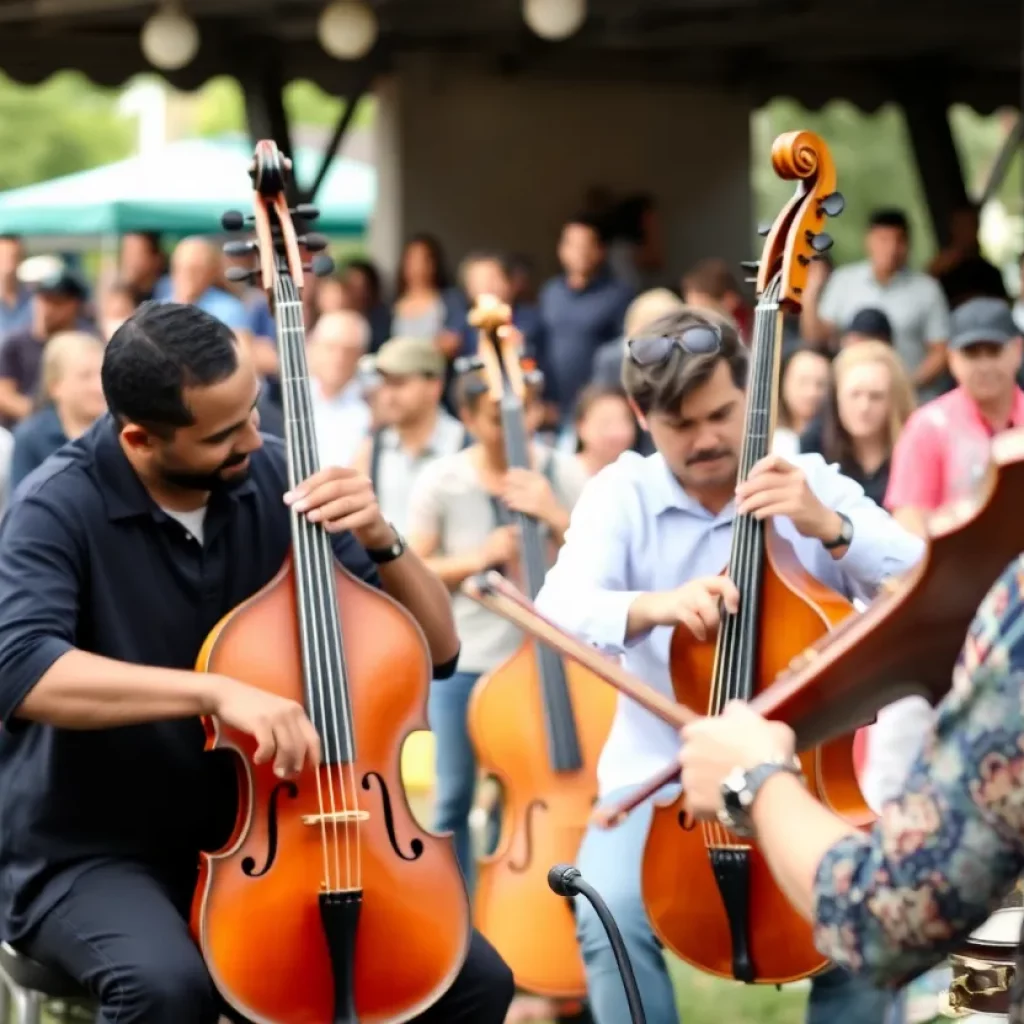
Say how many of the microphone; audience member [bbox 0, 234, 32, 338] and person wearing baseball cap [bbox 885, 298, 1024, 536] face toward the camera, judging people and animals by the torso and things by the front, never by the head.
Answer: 2

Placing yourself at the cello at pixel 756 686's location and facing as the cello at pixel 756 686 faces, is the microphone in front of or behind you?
in front

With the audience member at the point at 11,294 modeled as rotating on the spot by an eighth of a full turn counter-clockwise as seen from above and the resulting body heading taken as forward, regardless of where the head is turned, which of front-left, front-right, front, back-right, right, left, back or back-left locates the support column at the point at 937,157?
front-left

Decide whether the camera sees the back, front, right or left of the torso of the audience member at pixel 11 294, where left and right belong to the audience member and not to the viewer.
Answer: front

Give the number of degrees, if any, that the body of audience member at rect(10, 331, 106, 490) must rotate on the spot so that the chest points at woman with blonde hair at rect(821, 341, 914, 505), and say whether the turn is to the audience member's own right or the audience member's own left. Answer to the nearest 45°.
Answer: approximately 45° to the audience member's own left

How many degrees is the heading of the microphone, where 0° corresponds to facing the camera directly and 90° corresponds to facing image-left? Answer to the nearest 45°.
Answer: approximately 135°

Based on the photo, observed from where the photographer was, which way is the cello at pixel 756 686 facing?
facing the viewer and to the left of the viewer

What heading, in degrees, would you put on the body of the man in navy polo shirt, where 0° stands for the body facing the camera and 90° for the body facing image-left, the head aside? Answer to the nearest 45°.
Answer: approximately 315°

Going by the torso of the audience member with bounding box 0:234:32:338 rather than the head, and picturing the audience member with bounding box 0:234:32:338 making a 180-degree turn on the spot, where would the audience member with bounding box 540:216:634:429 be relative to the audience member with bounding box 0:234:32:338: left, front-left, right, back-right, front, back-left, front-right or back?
back-right

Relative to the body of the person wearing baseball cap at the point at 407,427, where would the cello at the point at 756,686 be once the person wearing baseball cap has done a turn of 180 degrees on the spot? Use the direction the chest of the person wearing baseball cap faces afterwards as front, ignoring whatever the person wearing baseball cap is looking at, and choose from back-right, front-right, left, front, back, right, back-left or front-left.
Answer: back-right

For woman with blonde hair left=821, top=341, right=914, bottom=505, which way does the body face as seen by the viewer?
toward the camera

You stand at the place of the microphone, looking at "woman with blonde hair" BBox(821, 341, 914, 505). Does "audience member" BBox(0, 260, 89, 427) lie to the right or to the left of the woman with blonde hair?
left

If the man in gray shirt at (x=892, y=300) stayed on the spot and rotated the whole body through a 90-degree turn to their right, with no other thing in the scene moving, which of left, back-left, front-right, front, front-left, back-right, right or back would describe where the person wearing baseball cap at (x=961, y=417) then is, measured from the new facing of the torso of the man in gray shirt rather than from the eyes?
left

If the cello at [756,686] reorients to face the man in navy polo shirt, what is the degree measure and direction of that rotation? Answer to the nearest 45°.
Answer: approximately 45° to its right
